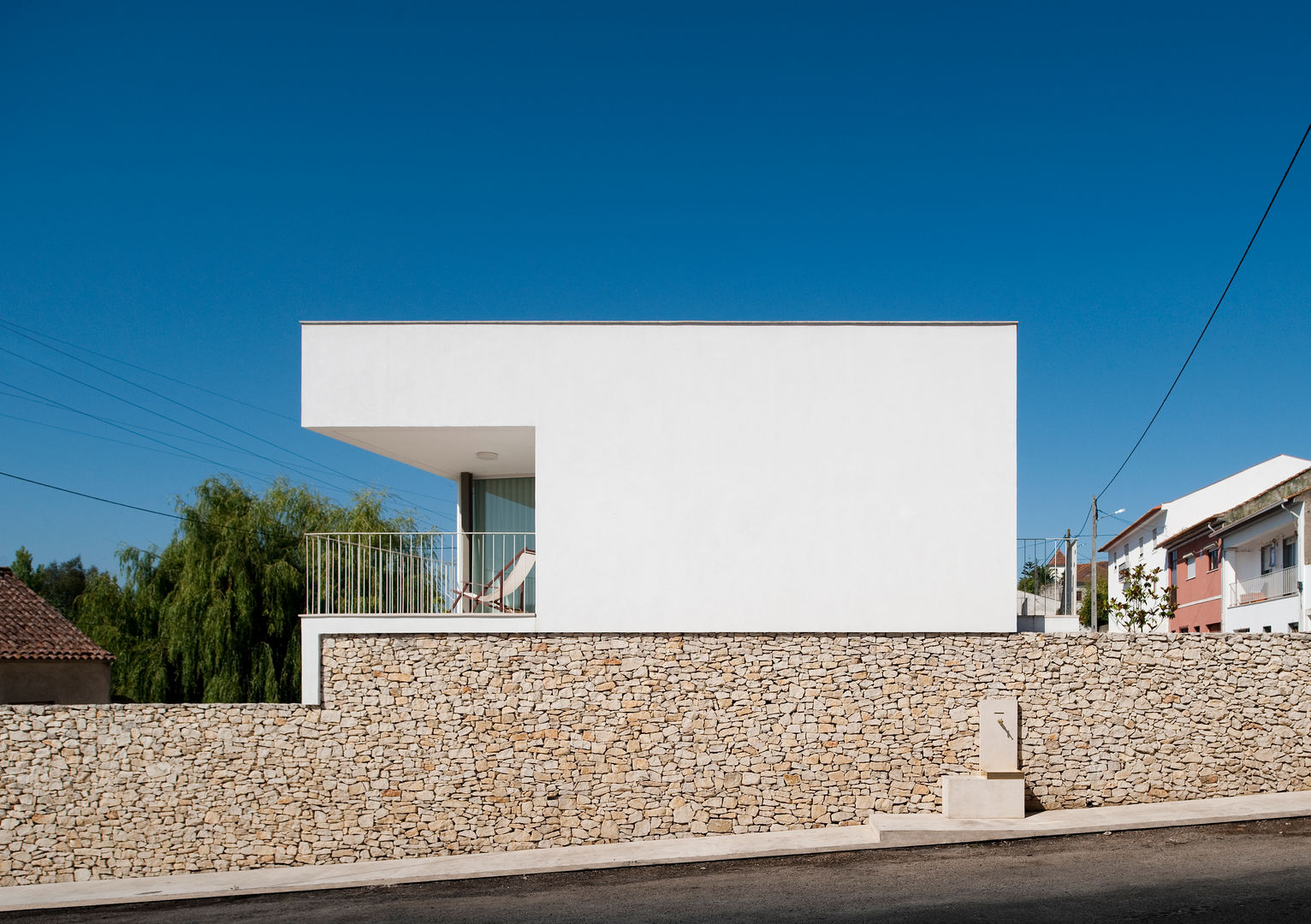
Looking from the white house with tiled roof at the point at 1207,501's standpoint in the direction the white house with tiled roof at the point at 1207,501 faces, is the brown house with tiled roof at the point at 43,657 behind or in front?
in front

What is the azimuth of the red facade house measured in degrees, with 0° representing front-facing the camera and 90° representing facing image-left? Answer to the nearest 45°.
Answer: approximately 45°

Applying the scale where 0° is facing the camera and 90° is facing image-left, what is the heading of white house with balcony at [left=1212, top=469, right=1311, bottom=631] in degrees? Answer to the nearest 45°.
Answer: approximately 45°

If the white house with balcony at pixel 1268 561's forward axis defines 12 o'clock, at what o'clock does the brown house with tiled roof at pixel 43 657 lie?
The brown house with tiled roof is roughly at 12 o'clock from the white house with balcony.

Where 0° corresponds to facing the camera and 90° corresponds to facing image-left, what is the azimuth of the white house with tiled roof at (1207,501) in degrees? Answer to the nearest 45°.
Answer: approximately 45°
